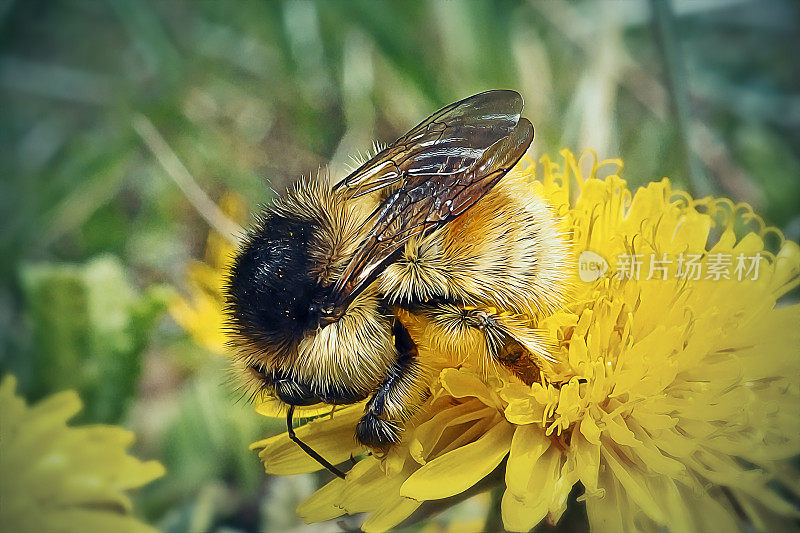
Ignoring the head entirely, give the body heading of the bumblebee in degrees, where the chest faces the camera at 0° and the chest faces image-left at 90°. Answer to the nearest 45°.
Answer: approximately 90°

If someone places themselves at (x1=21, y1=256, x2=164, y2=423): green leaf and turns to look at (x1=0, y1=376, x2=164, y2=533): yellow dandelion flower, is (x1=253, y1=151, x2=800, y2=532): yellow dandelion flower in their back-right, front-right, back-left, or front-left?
front-left
